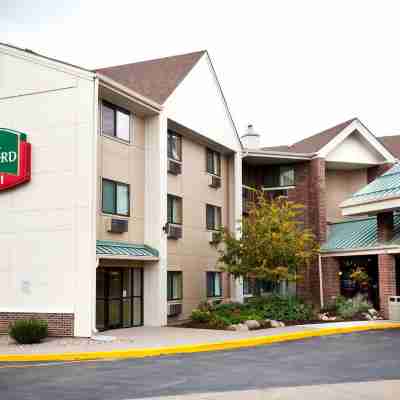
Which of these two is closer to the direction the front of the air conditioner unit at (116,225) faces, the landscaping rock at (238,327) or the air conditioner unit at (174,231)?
the landscaping rock

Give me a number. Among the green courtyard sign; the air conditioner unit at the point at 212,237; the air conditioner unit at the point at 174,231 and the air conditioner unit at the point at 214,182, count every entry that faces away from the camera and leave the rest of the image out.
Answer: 0

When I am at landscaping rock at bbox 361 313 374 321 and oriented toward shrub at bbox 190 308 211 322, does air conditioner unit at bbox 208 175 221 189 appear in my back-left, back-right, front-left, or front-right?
front-right

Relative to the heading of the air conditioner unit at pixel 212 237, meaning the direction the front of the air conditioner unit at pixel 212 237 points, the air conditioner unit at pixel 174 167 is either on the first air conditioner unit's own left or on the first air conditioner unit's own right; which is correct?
on the first air conditioner unit's own right

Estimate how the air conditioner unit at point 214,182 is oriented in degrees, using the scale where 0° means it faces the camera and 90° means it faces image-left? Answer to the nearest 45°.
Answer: approximately 315°

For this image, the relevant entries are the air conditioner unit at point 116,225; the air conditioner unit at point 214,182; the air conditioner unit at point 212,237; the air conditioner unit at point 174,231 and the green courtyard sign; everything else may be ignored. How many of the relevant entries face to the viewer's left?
0

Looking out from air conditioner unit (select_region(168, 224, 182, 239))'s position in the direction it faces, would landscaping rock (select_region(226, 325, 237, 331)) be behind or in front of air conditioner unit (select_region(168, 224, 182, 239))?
in front

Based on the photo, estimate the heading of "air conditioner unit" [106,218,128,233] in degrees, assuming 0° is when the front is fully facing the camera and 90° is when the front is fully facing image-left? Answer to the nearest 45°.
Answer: approximately 315°

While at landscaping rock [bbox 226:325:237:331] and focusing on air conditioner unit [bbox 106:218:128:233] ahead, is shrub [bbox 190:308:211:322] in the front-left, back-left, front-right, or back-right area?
front-right

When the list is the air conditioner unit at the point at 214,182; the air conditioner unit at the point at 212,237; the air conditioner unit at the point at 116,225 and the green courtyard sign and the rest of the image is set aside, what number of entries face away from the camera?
0

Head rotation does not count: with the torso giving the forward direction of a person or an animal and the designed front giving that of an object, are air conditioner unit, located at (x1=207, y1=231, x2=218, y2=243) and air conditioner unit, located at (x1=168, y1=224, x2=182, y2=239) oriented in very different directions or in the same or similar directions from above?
same or similar directions

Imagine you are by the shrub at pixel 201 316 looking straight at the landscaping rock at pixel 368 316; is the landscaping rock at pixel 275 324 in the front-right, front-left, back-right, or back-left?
front-right

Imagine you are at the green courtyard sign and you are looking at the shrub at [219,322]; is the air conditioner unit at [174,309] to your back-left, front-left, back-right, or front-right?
front-left

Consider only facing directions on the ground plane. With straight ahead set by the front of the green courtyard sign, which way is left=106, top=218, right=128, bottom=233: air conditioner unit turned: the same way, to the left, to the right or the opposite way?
the same way

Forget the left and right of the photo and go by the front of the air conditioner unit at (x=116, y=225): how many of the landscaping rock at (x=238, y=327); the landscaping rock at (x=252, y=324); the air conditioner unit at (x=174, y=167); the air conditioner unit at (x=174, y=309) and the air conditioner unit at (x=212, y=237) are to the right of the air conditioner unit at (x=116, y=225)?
0

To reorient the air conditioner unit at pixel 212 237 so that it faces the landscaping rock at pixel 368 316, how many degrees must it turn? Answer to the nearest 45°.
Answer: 0° — it already faces it

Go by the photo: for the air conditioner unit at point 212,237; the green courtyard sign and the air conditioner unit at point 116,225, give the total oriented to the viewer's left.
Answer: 0

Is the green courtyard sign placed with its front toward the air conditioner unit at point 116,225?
no

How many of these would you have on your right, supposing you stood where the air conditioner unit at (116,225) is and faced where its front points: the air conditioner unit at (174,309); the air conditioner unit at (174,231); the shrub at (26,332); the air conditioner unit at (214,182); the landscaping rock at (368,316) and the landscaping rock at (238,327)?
1

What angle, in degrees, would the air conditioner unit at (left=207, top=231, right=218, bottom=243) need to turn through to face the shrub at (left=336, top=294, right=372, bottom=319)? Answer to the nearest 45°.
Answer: approximately 45° to its left

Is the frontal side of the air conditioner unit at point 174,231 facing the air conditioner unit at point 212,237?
no

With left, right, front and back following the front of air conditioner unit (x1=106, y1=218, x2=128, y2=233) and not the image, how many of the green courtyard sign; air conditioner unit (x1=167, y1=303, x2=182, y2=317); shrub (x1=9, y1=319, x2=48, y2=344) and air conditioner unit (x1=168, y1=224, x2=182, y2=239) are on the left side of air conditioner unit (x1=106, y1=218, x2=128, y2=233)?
2

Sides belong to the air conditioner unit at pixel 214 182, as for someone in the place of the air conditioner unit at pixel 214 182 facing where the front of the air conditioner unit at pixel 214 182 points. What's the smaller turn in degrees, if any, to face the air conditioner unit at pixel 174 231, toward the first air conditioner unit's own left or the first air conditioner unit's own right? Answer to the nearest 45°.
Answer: approximately 45° to the first air conditioner unit's own right

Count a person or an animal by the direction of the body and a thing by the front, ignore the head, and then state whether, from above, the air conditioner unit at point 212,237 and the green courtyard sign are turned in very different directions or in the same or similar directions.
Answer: same or similar directions

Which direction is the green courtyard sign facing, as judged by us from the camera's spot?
facing the viewer and to the right of the viewer
